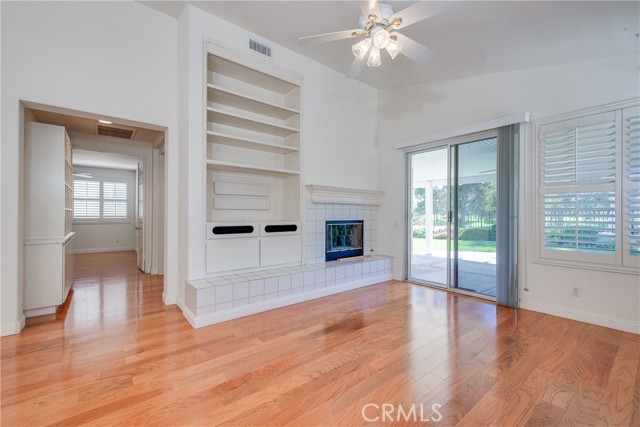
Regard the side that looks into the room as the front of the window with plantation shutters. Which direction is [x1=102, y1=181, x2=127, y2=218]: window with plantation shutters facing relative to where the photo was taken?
toward the camera

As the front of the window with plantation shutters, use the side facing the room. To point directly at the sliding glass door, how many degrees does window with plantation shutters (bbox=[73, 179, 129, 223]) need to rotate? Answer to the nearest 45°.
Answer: approximately 45° to its left

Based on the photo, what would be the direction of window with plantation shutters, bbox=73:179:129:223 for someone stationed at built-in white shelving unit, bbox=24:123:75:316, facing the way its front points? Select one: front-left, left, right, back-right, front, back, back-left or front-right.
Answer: left

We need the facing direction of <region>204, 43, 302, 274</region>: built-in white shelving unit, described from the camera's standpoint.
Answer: facing the viewer and to the right of the viewer

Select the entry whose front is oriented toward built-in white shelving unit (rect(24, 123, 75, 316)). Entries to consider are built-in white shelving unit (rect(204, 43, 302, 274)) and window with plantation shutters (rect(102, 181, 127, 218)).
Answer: the window with plantation shutters

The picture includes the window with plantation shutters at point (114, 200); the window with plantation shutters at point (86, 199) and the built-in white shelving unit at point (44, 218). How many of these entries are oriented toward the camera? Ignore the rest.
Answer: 2

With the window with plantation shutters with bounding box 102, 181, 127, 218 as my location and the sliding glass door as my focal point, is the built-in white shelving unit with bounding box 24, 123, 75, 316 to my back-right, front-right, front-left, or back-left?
front-right

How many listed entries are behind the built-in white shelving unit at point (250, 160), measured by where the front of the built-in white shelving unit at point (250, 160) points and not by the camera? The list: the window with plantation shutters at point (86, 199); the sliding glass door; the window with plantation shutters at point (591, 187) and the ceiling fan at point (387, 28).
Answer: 1

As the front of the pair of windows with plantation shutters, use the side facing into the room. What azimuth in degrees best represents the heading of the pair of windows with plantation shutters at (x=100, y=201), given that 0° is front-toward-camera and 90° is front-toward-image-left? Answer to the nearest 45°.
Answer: approximately 0°

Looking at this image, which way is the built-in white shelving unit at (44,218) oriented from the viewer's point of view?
to the viewer's right

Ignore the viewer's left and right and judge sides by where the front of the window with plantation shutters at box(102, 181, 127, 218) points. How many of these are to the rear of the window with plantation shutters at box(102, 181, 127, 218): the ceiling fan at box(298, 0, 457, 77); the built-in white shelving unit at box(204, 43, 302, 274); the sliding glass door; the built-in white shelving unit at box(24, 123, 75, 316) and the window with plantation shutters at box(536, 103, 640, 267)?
0

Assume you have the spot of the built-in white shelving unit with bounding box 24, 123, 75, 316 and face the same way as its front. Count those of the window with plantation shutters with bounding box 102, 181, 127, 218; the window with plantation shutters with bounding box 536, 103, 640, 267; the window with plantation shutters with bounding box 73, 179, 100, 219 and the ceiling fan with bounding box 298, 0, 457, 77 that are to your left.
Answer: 2

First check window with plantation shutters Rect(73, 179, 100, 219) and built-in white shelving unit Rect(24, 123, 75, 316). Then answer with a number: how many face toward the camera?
1

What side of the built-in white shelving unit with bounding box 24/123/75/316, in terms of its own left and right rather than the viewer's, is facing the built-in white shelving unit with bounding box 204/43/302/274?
front

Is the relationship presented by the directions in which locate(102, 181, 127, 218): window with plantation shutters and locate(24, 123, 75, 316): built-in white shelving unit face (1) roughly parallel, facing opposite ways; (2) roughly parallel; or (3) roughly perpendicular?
roughly perpendicular

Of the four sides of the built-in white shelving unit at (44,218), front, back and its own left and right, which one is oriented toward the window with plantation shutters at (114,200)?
left

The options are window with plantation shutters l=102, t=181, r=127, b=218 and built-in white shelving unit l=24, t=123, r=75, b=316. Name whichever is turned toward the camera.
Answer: the window with plantation shutters

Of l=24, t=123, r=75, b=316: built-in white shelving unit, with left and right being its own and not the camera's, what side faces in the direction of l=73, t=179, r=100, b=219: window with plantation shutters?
left

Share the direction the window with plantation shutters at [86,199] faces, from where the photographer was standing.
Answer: facing the viewer

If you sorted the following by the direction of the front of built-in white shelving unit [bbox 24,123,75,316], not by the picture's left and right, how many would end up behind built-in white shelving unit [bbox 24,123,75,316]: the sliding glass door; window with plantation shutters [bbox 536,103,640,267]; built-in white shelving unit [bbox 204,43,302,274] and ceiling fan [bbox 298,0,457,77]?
0

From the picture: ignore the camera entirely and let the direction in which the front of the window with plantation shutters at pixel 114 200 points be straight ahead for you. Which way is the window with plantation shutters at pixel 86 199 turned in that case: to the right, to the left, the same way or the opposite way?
the same way

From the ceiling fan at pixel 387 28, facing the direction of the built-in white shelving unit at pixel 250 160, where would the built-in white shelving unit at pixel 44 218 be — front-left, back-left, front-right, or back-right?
front-left

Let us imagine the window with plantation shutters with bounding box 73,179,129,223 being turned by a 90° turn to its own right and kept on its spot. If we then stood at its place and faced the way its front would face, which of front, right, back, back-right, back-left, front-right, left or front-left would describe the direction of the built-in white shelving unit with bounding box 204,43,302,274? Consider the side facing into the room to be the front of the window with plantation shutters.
left
